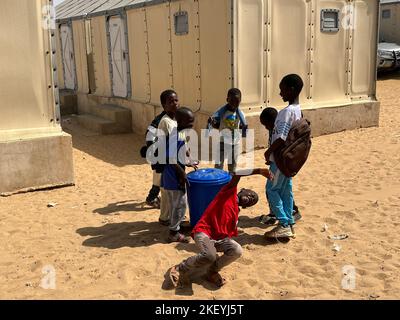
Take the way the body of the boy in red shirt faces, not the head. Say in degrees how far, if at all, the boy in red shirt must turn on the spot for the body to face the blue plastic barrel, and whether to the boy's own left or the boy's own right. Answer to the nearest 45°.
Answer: approximately 135° to the boy's own left

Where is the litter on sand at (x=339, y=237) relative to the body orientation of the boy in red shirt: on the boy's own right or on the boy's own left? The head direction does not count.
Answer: on the boy's own left

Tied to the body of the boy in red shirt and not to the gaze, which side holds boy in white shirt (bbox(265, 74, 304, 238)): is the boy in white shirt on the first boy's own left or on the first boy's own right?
on the first boy's own left

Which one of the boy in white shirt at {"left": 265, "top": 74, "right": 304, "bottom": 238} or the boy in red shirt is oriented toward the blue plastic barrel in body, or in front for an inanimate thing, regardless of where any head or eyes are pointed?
the boy in white shirt

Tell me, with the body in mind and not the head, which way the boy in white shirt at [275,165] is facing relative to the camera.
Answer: to the viewer's left

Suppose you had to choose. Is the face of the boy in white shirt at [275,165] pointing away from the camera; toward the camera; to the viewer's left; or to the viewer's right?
to the viewer's left

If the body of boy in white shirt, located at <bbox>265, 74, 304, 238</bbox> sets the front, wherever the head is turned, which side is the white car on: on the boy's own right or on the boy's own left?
on the boy's own right
